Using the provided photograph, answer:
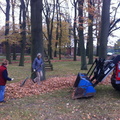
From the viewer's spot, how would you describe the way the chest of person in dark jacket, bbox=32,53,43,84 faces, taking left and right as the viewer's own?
facing the viewer and to the right of the viewer
